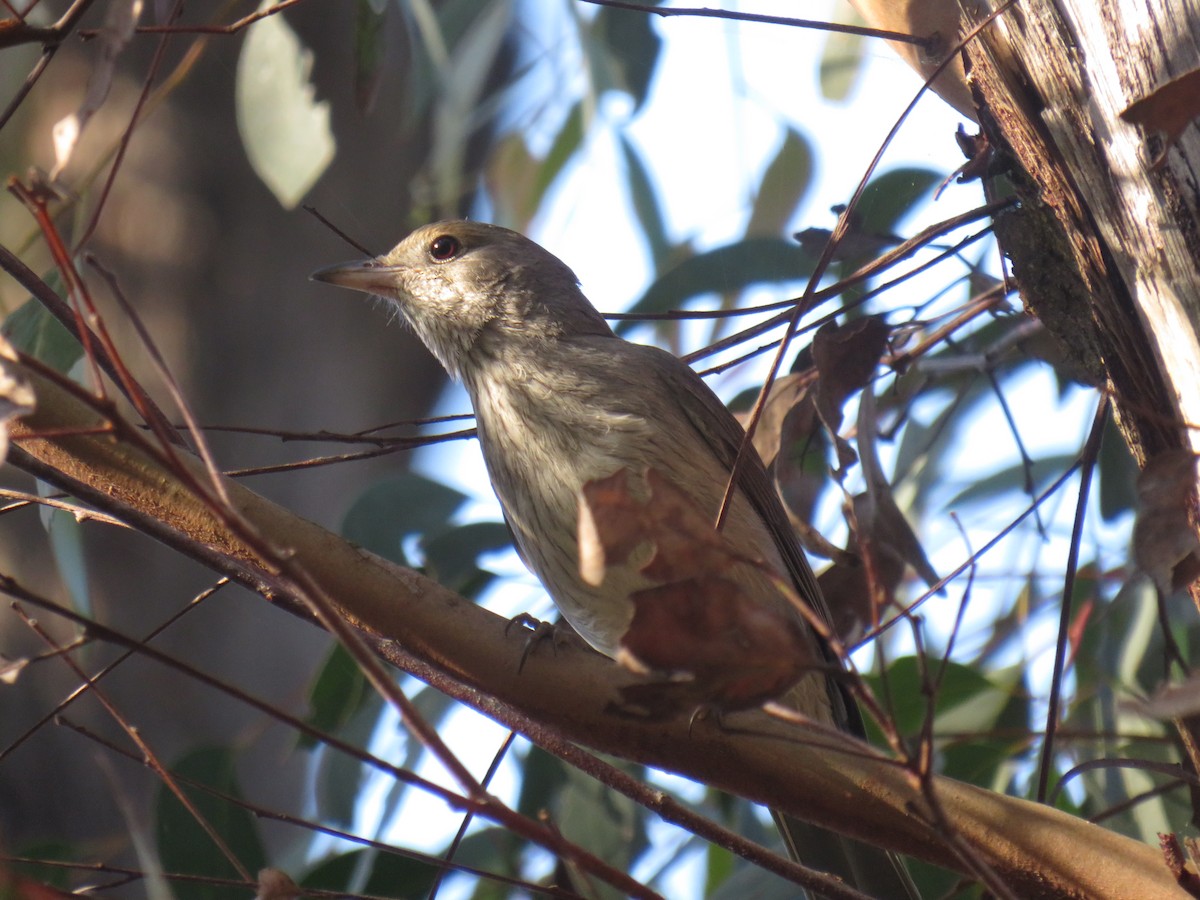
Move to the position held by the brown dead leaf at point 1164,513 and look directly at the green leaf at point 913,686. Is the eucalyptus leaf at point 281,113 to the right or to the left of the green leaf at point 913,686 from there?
left

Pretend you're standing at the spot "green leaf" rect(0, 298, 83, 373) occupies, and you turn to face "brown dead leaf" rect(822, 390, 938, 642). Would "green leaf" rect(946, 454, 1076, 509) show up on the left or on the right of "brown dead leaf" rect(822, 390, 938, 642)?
left

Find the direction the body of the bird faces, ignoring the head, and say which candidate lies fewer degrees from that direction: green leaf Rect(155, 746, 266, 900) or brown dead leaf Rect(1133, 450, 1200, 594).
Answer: the green leaf

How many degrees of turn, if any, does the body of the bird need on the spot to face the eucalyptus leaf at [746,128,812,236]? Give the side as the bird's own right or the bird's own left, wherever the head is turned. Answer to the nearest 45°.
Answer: approximately 135° to the bird's own right

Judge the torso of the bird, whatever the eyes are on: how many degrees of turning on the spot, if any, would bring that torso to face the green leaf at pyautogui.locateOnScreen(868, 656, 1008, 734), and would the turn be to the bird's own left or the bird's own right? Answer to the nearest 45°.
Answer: approximately 135° to the bird's own right

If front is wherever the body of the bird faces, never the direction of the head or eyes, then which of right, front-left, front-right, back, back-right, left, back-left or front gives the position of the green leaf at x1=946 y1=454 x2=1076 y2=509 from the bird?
back-right

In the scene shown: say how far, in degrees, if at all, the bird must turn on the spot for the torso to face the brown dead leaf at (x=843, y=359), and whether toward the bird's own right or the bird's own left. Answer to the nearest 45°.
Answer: approximately 135° to the bird's own left

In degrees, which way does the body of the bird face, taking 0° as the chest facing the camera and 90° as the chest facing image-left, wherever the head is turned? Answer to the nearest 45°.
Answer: approximately 90°

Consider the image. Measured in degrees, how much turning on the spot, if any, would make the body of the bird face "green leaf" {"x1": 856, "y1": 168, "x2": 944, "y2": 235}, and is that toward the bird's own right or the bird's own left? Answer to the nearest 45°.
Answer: approximately 180°
